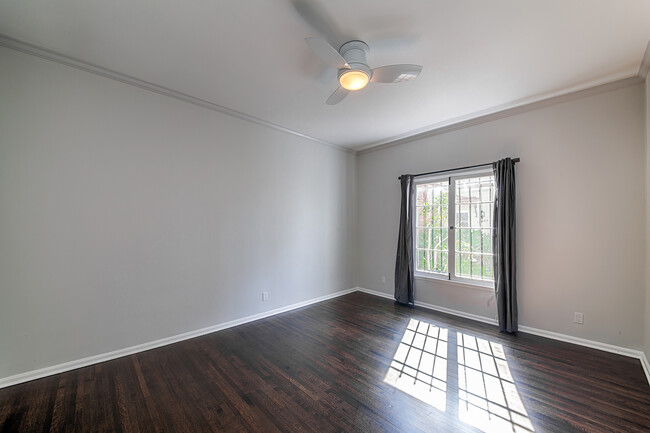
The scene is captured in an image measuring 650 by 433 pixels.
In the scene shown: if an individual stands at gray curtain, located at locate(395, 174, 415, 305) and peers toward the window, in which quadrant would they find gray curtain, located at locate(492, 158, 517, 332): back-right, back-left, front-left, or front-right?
front-right

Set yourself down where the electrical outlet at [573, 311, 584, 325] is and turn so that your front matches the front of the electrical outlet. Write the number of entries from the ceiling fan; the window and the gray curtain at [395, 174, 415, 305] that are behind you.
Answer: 0

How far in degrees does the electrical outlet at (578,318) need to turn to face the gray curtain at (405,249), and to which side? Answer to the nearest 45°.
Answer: approximately 45° to its right

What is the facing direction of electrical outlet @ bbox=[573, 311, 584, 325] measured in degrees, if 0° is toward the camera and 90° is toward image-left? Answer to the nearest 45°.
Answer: approximately 45°

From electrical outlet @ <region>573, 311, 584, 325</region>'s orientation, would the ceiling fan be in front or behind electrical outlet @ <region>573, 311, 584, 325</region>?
in front

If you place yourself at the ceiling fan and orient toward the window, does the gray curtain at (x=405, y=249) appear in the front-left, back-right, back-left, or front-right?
front-left

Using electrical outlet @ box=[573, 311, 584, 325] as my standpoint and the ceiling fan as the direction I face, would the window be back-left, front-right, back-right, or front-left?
front-right

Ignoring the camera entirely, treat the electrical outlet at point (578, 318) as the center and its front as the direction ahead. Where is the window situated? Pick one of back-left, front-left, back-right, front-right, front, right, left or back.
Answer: front-right
